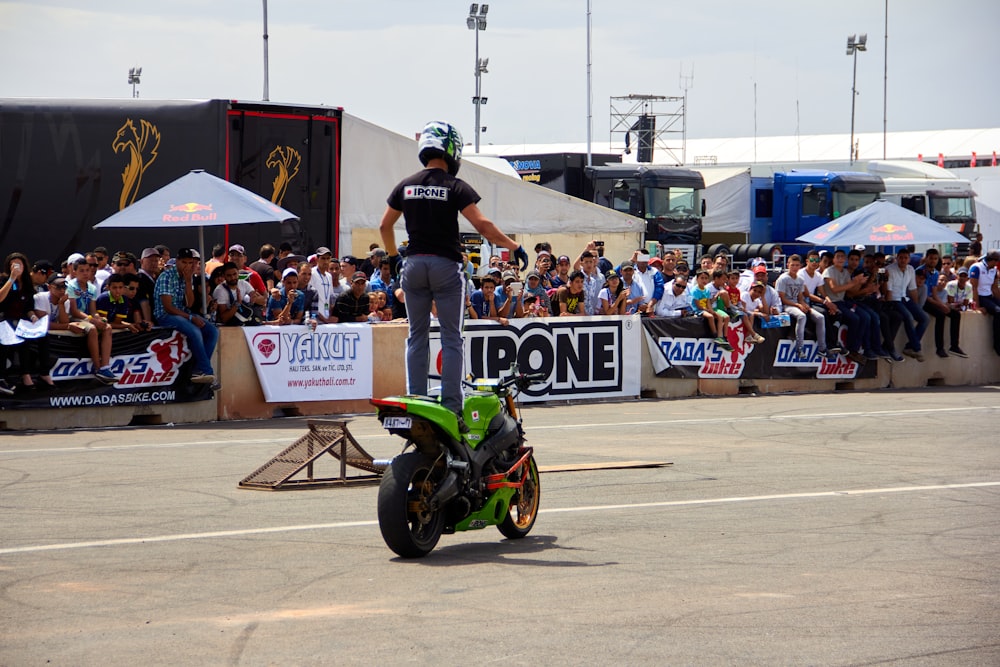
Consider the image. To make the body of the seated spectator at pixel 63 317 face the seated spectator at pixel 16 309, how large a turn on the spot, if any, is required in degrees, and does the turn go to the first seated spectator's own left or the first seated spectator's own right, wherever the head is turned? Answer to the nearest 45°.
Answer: approximately 135° to the first seated spectator's own right

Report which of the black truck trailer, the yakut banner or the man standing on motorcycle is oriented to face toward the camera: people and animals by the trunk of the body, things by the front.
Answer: the yakut banner

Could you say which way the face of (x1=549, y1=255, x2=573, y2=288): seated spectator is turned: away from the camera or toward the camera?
toward the camera

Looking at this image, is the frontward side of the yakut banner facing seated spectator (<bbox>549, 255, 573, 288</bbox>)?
no

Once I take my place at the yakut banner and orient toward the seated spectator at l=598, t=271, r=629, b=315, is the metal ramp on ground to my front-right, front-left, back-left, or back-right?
back-right

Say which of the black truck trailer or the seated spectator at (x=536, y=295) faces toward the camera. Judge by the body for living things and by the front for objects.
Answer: the seated spectator

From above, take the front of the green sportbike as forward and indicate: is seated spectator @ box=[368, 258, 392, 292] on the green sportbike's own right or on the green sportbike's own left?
on the green sportbike's own left

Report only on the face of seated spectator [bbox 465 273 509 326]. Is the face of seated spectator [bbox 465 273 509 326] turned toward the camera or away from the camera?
toward the camera

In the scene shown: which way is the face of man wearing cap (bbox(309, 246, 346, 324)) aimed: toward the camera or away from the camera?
toward the camera

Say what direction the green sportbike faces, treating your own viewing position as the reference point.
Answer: facing away from the viewer and to the right of the viewer

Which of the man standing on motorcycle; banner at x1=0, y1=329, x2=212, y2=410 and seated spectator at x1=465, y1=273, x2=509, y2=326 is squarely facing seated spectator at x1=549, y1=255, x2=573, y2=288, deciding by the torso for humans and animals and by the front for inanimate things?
the man standing on motorcycle

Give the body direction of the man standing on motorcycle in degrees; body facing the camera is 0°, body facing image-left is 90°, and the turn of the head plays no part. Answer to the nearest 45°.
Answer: approximately 180°

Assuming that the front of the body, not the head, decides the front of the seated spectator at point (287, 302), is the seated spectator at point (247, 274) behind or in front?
behind

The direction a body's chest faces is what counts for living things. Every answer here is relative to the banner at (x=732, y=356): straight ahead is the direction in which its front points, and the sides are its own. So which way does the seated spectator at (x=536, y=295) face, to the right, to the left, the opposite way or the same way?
the same way

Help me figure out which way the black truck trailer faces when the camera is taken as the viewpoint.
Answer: facing away from the viewer and to the left of the viewer

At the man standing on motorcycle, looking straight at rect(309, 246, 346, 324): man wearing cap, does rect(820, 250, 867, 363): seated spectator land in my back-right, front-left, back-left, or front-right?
front-right

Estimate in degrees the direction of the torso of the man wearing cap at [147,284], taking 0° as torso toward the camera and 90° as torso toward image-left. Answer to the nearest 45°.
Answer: approximately 315°

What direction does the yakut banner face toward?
toward the camera

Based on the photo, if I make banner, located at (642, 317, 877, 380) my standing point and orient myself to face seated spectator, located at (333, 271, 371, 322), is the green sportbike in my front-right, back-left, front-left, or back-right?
front-left

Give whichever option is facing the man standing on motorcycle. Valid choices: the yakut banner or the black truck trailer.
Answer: the yakut banner

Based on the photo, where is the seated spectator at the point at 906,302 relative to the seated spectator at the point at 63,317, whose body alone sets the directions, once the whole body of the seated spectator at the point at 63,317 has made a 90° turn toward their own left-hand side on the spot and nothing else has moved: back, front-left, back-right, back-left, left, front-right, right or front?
front-right

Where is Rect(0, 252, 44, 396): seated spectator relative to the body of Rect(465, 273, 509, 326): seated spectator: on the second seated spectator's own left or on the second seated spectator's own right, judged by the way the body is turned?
on the second seated spectator's own right

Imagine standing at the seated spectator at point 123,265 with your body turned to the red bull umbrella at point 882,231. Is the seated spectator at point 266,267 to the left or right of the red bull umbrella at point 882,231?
left

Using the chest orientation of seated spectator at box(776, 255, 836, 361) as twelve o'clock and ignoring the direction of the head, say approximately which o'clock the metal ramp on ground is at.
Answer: The metal ramp on ground is roughly at 2 o'clock from the seated spectator.

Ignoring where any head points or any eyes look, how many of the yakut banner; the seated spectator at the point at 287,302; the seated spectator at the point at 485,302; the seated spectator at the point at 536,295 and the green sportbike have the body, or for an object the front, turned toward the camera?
4
